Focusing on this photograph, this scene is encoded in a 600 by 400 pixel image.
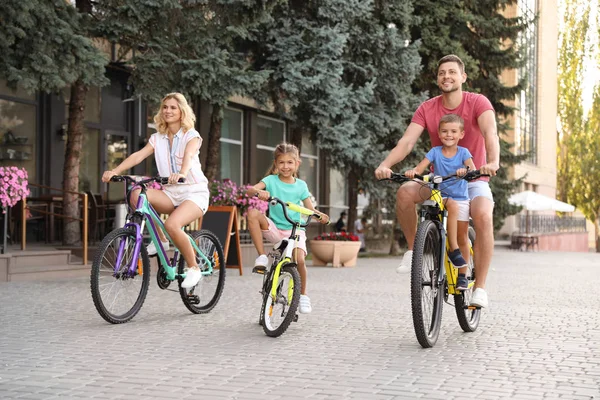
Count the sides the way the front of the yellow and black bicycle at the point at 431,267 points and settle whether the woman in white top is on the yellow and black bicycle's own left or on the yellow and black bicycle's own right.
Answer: on the yellow and black bicycle's own right

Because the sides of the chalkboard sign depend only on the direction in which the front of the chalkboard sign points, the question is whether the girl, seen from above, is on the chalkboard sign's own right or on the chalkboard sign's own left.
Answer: on the chalkboard sign's own left

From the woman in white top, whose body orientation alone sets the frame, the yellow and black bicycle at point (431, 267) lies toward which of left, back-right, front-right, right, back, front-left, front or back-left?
left

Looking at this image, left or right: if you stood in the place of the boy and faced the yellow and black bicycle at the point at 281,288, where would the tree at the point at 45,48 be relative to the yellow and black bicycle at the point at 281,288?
right

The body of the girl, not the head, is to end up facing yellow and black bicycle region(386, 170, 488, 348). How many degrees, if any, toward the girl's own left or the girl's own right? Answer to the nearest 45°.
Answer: approximately 45° to the girl's own left

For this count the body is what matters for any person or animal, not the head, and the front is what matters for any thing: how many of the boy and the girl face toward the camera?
2

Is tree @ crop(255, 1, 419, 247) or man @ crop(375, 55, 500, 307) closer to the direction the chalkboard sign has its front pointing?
the man

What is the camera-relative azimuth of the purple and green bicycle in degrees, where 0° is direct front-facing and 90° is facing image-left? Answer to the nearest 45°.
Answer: approximately 45°

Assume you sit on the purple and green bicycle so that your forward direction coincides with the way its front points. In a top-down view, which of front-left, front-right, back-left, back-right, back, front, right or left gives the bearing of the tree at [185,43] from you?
back-right

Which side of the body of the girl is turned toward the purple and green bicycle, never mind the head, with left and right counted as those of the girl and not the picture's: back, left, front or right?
right

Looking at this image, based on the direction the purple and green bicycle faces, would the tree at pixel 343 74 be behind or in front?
behind

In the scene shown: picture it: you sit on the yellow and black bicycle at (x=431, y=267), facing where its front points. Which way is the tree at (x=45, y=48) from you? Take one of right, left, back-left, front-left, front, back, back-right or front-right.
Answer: back-right
